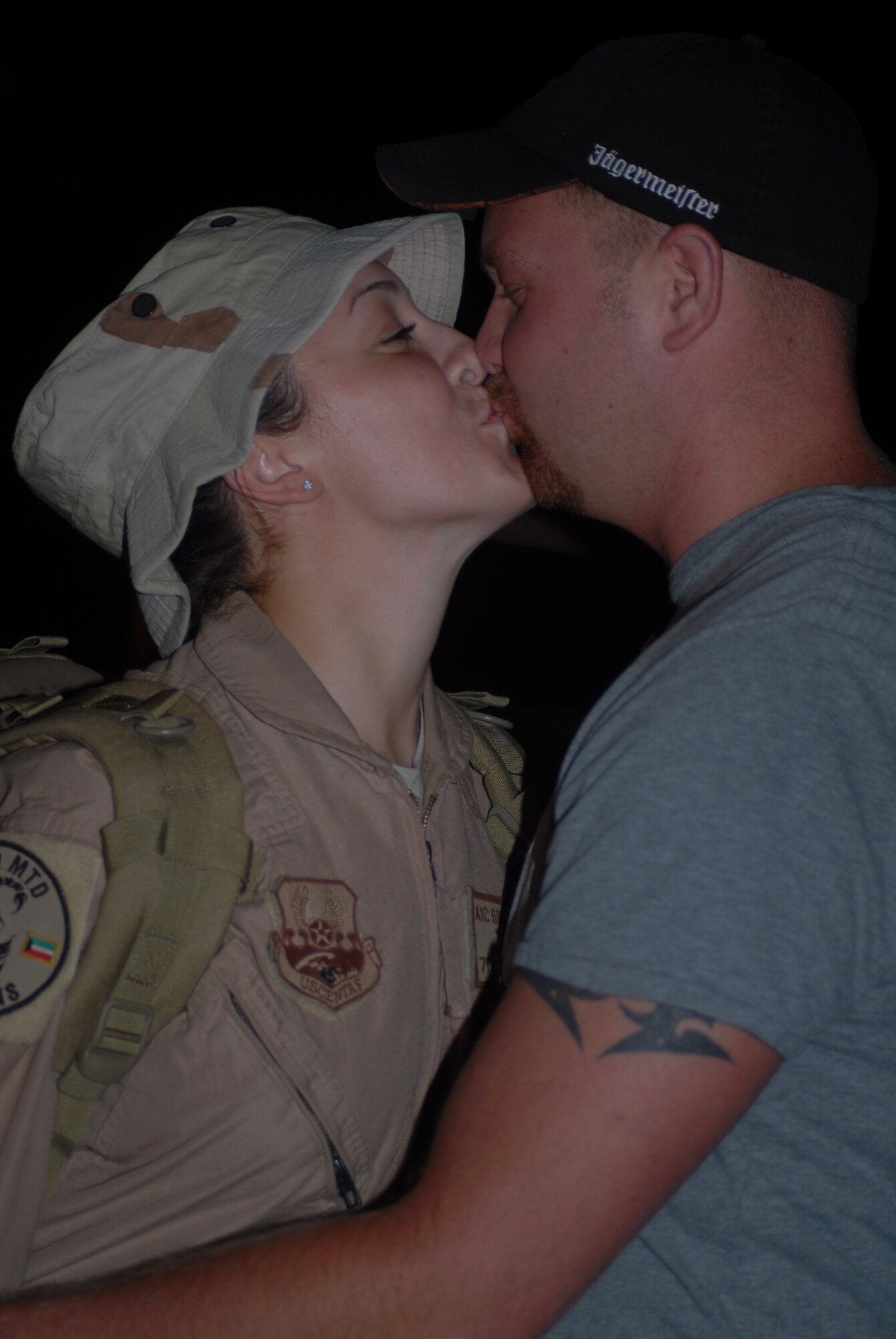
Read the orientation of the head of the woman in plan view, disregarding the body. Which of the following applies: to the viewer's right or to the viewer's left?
to the viewer's right

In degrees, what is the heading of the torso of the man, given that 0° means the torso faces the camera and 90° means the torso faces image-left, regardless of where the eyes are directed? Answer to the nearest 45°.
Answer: approximately 90°

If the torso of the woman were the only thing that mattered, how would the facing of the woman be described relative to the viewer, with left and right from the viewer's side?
facing the viewer and to the right of the viewer

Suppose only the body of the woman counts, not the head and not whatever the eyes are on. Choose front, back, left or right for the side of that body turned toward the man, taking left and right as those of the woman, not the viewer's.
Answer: front

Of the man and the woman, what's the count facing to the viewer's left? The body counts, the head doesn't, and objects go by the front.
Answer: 1

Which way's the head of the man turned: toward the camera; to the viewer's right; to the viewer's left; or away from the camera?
to the viewer's left
